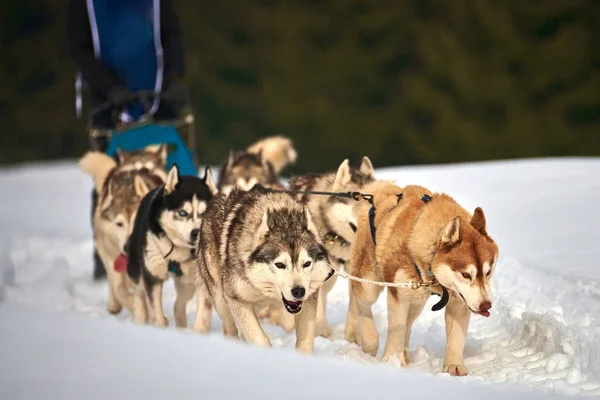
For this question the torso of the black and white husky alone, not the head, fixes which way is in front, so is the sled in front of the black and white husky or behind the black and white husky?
behind

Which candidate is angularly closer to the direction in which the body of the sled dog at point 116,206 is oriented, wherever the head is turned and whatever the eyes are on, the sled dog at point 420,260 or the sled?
the sled dog

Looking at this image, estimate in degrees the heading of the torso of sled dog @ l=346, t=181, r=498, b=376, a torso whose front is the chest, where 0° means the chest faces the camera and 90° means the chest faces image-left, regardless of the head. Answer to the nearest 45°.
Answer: approximately 315°

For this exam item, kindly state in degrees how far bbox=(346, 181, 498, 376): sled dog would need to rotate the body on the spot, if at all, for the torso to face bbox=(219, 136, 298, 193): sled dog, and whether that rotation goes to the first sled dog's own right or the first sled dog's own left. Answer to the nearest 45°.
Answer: approximately 180°

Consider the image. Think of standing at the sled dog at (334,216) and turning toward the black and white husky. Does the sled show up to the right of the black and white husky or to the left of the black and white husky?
right

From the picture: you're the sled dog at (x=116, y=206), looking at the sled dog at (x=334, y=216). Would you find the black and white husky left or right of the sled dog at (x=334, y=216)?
right
